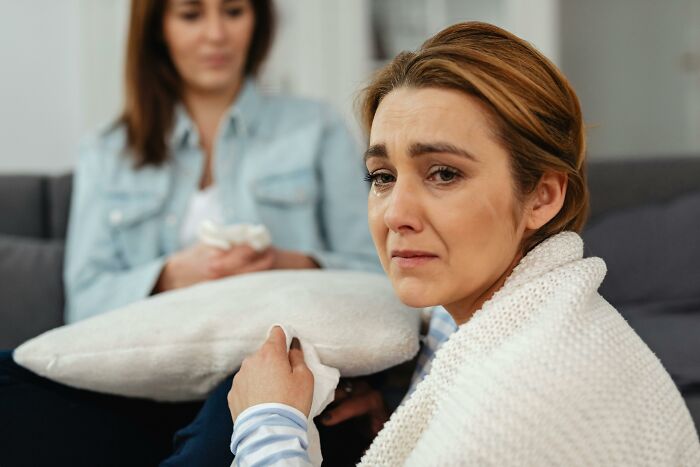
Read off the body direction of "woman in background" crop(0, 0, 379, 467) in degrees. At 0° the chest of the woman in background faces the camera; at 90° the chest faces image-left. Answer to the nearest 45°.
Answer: approximately 0°

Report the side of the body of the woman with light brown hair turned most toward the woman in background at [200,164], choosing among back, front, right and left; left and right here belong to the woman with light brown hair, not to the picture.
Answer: right

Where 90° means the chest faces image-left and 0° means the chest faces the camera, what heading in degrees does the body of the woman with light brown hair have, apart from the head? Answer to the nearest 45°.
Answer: approximately 45°

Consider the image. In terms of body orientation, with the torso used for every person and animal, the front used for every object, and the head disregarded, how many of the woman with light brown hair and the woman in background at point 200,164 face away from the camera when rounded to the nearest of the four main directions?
0

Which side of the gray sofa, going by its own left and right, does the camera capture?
front

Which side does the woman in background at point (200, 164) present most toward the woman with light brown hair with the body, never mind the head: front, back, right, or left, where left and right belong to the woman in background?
front
